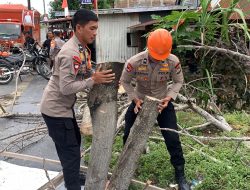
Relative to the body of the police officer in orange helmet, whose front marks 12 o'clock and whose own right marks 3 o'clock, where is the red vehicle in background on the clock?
The red vehicle in background is roughly at 5 o'clock from the police officer in orange helmet.

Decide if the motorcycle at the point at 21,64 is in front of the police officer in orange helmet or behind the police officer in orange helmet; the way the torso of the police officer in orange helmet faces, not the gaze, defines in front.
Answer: behind

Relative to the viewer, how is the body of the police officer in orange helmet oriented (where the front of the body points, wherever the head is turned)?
toward the camera

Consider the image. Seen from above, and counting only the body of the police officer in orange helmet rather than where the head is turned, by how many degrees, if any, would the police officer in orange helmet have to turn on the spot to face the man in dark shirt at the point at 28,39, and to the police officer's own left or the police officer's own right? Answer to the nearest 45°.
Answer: approximately 135° to the police officer's own right
